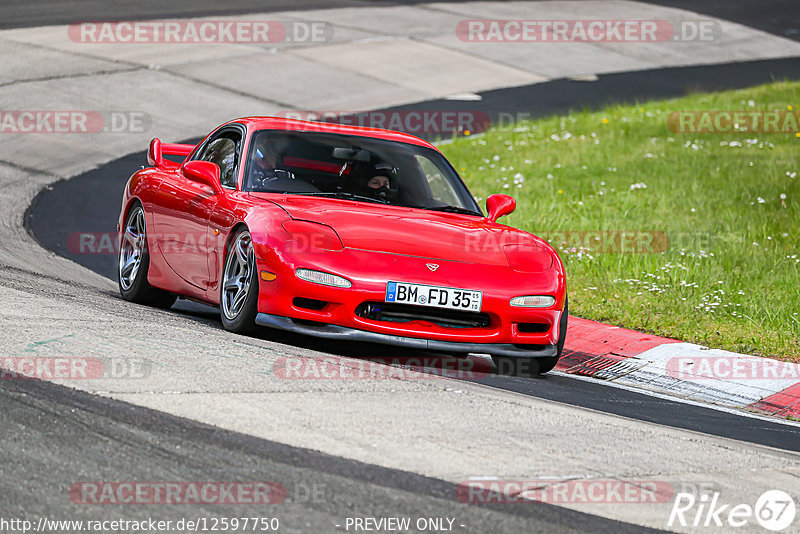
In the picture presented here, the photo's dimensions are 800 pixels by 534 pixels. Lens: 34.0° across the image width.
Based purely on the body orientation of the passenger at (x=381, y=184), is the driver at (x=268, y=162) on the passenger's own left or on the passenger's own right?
on the passenger's own right

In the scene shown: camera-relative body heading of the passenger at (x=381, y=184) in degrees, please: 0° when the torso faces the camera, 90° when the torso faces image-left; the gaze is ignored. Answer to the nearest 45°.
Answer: approximately 315°
